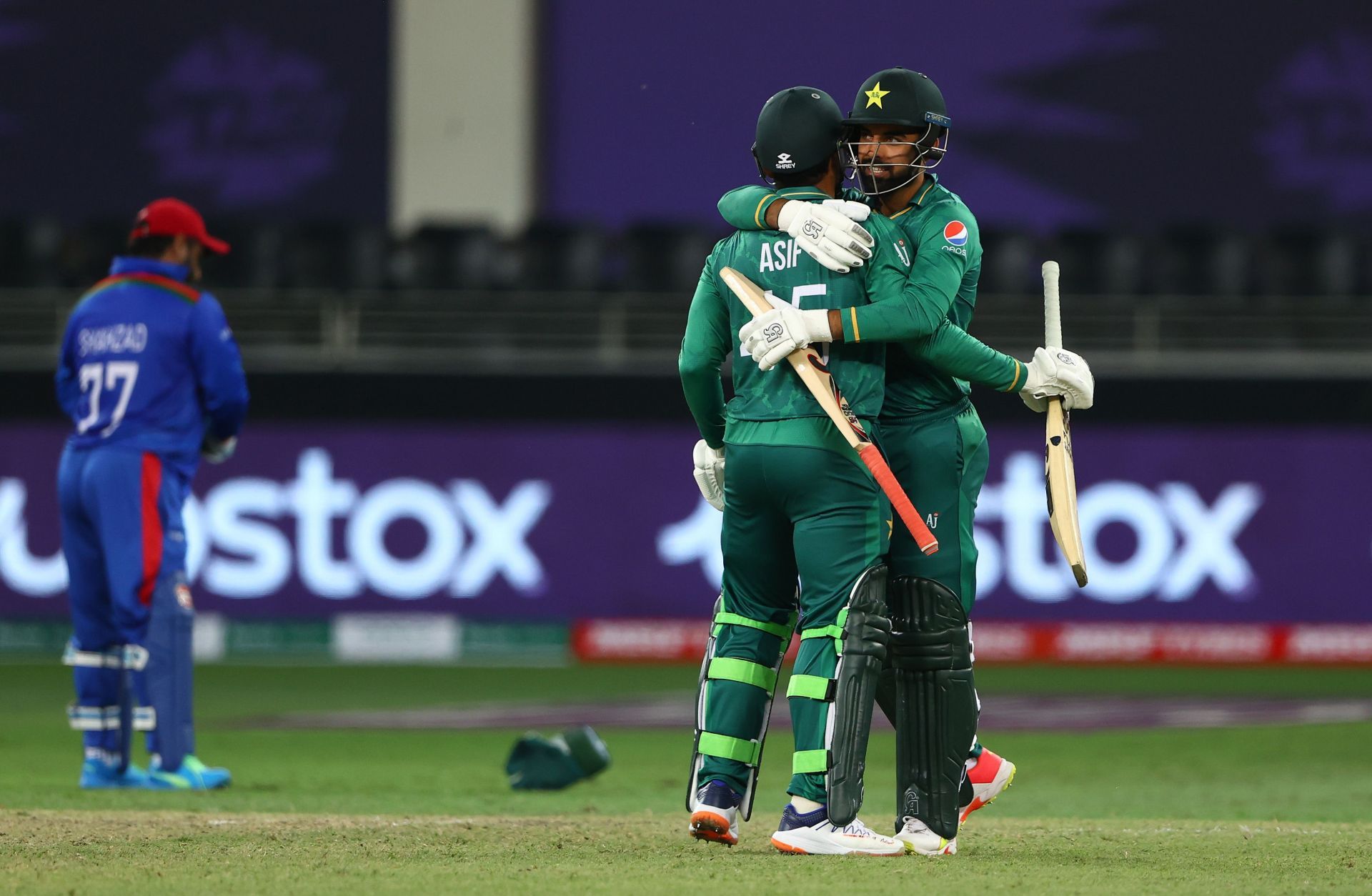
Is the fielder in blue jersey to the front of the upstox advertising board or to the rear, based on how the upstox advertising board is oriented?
to the front

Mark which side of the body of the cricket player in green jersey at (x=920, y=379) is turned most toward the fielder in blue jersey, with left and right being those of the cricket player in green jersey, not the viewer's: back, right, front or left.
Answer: right

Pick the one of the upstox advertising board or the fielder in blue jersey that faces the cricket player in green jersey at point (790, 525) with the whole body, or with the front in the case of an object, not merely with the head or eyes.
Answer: the upstox advertising board

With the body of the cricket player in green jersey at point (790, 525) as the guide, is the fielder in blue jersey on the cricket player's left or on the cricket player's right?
on the cricket player's left

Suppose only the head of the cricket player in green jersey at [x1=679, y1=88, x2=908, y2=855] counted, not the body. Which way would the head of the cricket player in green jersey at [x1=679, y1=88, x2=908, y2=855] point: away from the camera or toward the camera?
away from the camera

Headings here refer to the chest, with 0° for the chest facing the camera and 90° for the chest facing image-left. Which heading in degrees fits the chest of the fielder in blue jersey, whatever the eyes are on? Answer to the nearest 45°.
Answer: approximately 225°

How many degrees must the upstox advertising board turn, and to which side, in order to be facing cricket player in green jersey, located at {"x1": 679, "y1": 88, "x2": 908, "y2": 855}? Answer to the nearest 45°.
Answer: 0° — it already faces them

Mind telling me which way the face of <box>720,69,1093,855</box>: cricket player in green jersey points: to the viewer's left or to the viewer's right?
to the viewer's left

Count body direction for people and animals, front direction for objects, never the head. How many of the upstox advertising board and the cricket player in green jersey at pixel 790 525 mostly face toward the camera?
1

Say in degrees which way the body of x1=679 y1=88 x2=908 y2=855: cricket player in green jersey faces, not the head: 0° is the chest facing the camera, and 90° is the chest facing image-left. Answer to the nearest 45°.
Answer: approximately 225°

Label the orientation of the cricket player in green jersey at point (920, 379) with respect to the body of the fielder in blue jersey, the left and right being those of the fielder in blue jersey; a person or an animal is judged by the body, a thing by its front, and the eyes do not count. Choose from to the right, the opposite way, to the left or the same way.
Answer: the opposite way

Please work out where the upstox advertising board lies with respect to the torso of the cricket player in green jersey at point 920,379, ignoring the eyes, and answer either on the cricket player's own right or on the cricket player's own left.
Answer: on the cricket player's own right

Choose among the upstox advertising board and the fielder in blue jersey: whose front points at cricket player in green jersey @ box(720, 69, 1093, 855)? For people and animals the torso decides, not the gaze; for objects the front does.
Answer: the upstox advertising board

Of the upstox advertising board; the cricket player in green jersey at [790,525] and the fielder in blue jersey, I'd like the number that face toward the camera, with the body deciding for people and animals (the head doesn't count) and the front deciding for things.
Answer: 1
